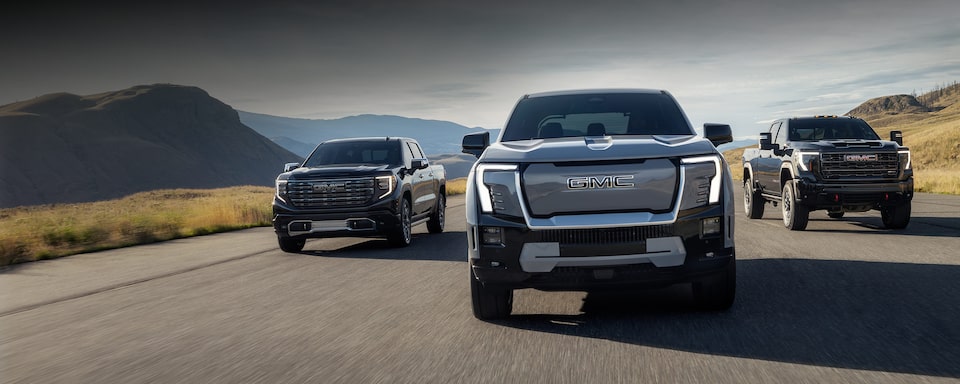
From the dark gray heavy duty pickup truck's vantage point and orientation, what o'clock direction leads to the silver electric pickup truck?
The silver electric pickup truck is roughly at 2 o'clock from the dark gray heavy duty pickup truck.

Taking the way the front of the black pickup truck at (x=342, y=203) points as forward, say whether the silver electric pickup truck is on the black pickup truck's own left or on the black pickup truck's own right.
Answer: on the black pickup truck's own left

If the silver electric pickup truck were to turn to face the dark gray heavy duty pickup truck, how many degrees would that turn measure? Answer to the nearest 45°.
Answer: approximately 135° to its left

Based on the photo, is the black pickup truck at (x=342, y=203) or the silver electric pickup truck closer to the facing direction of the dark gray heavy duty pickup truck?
the silver electric pickup truck

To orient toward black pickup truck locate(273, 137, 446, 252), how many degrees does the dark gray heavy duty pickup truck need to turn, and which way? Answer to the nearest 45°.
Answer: approximately 90° to its right

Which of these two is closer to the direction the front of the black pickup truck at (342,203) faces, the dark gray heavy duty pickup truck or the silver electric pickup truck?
the silver electric pickup truck

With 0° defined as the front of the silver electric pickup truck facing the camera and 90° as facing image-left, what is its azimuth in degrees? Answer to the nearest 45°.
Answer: approximately 0°

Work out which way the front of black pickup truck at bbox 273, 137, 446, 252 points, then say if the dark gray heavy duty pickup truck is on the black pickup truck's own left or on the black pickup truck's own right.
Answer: on the black pickup truck's own left

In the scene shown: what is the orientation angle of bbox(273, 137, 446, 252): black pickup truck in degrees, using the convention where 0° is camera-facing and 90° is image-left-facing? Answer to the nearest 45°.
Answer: approximately 45°
